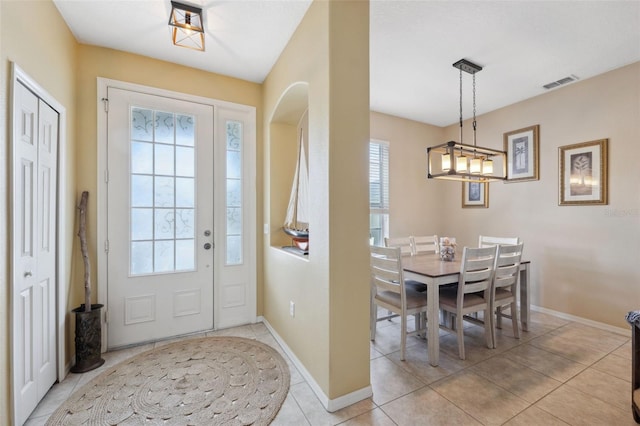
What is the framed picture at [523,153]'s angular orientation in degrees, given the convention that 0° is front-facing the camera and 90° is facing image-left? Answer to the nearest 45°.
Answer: approximately 45°

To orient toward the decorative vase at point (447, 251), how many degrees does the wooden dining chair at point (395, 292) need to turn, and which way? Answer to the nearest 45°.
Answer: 0° — it already faces it

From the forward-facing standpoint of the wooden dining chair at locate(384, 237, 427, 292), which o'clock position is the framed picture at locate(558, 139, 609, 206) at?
The framed picture is roughly at 10 o'clock from the wooden dining chair.

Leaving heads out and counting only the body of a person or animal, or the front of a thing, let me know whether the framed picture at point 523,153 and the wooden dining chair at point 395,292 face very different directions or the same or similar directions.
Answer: very different directions

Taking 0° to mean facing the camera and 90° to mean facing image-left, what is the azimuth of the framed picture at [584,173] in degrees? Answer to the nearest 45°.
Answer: approximately 45°

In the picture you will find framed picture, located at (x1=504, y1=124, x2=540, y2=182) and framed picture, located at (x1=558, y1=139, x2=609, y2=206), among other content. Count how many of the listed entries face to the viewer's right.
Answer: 0

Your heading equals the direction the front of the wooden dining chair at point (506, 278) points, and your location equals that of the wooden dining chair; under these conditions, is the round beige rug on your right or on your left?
on your left

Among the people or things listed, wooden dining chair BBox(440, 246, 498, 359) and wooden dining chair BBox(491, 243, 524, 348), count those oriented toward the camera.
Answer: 0

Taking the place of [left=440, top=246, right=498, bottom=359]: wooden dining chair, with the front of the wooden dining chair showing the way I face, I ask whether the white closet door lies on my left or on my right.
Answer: on my left

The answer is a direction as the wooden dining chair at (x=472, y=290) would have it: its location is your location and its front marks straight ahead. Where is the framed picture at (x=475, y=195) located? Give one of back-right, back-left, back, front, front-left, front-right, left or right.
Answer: front-right

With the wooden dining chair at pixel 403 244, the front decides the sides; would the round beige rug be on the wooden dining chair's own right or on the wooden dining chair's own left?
on the wooden dining chair's own right
